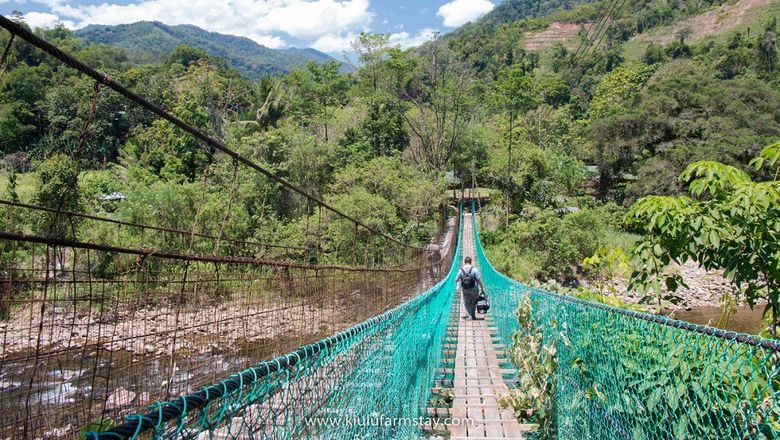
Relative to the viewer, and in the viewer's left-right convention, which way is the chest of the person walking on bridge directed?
facing away from the viewer

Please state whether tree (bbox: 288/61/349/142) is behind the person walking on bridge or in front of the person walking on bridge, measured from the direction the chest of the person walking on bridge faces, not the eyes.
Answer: in front

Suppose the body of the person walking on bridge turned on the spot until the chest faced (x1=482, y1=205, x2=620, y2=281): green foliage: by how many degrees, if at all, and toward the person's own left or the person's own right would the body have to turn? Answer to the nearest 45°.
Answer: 0° — they already face it

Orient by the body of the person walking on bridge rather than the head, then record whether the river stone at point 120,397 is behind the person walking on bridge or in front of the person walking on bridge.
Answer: behind

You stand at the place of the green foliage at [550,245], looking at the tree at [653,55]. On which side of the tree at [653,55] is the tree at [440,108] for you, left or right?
left

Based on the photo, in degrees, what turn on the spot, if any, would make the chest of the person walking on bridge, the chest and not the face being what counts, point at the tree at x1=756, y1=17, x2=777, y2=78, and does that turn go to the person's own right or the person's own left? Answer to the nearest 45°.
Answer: approximately 45° to the person's own right

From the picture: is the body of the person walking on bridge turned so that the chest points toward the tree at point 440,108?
yes
